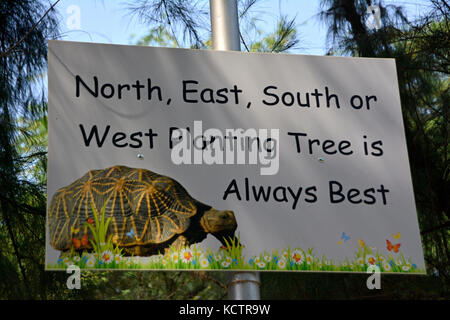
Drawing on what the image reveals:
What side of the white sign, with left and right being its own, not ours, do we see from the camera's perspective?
front
